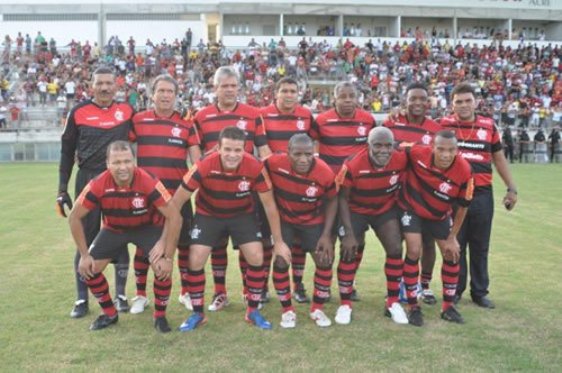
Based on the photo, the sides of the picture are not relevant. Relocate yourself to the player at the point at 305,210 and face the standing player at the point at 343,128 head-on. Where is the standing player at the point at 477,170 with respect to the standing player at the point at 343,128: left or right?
right

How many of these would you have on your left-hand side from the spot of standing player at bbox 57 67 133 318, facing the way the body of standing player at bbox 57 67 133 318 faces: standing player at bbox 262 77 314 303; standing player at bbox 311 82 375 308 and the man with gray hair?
3

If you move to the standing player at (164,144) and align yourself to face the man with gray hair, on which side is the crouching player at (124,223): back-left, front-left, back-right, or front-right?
back-right

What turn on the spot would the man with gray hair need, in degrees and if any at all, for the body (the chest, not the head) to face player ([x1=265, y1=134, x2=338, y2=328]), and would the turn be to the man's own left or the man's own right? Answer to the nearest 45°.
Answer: approximately 45° to the man's own left

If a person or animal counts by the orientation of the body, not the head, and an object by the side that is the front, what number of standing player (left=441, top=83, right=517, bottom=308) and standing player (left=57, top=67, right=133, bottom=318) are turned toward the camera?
2

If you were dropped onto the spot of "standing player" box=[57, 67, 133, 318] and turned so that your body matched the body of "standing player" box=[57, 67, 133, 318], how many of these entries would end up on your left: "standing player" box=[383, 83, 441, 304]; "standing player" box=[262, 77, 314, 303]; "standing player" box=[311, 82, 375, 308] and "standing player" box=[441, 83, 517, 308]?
4

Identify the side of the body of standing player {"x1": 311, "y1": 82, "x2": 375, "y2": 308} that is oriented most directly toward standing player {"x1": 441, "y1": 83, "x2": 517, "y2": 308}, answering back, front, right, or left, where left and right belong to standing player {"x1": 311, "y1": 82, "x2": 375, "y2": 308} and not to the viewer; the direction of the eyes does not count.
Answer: left

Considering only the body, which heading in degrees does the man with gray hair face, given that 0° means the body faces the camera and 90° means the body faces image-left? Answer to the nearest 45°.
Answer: approximately 0°
